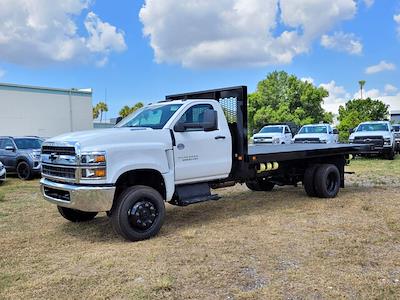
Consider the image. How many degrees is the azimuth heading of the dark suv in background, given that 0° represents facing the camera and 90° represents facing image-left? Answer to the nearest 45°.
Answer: approximately 315°

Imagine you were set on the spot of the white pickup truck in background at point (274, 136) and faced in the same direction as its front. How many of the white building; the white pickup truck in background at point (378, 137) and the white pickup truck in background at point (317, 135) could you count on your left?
2

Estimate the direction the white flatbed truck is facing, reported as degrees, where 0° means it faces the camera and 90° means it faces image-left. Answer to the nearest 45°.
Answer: approximately 45°

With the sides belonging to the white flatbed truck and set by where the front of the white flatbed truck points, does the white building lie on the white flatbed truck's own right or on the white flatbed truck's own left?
on the white flatbed truck's own right

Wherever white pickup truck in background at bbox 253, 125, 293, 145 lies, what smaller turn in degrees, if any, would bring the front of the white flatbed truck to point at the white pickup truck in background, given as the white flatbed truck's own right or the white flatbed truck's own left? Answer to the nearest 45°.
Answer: approximately 135° to the white flatbed truck's own right

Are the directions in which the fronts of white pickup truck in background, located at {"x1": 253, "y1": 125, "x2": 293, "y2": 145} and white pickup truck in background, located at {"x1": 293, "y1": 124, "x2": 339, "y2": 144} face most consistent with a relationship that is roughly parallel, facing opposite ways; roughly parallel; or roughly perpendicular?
roughly parallel

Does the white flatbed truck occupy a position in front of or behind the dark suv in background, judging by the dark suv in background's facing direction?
in front

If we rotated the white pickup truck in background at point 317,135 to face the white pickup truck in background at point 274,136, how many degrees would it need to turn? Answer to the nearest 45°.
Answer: approximately 90° to its right

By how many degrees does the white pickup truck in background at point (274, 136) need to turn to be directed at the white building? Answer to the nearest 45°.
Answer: approximately 45° to its right

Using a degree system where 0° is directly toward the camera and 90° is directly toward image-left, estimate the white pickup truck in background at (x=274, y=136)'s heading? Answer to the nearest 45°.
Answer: approximately 45°

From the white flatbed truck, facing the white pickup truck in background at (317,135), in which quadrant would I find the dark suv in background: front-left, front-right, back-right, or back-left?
front-left

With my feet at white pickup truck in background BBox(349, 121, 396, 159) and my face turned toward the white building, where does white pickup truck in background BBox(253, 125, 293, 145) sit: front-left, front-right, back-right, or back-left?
front-right

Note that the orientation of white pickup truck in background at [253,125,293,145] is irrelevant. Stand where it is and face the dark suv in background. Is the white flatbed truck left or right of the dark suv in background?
left

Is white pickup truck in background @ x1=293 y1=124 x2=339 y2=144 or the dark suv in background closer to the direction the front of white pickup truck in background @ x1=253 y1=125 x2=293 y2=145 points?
the dark suv in background

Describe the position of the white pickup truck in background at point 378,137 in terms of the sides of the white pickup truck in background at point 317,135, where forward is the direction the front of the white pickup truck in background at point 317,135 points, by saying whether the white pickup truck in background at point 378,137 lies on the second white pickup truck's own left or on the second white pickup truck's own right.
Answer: on the second white pickup truck's own left
